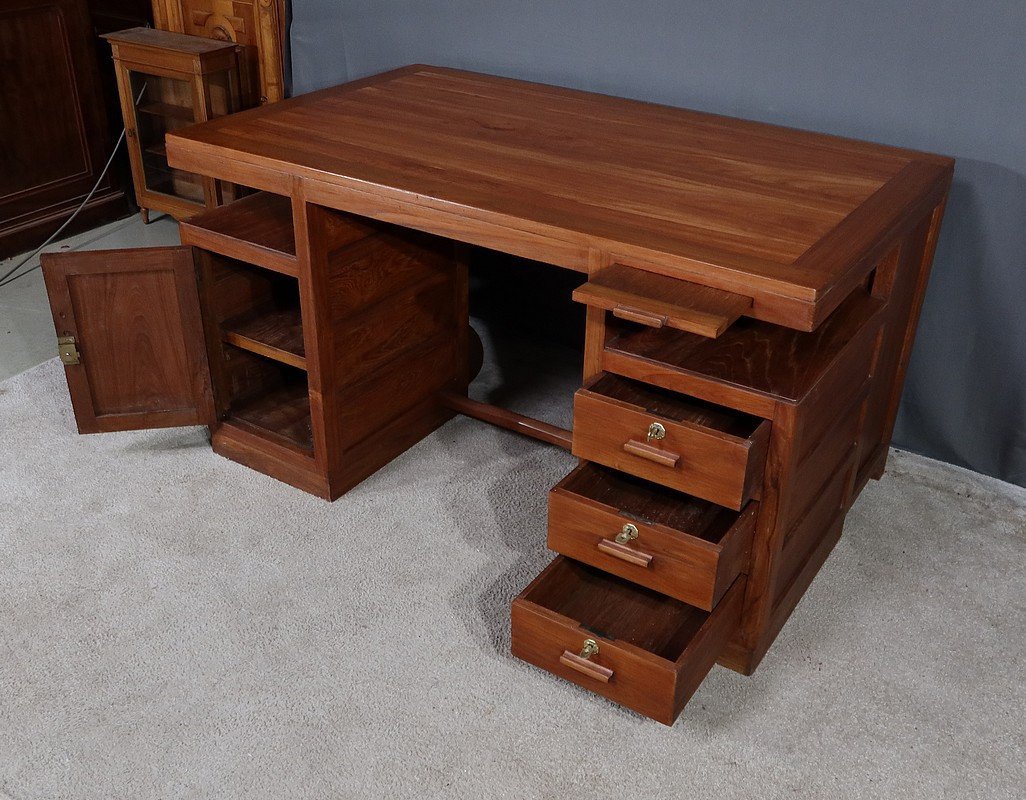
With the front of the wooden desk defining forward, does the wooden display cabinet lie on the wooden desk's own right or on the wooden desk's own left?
on the wooden desk's own right

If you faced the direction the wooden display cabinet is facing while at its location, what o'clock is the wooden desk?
The wooden desk is roughly at 10 o'clock from the wooden display cabinet.

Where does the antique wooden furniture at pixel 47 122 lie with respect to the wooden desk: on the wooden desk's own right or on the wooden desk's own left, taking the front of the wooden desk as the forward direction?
on the wooden desk's own right

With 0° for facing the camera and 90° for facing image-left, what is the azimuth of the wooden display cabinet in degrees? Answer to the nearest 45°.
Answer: approximately 45°

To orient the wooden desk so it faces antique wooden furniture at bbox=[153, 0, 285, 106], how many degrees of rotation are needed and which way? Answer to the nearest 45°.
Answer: approximately 90° to its right

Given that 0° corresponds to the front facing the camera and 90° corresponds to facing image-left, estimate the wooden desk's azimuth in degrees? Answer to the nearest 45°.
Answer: approximately 45°
